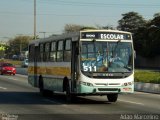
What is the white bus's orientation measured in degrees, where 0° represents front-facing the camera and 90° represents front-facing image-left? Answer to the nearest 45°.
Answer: approximately 315°
